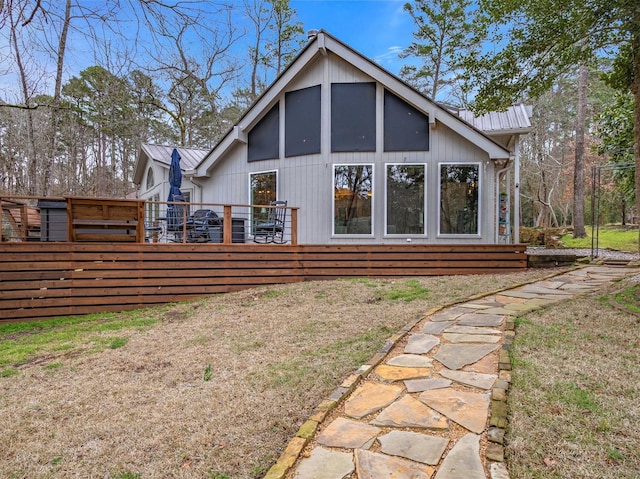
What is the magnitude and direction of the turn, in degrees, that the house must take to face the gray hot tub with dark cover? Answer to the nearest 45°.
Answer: approximately 90° to its right

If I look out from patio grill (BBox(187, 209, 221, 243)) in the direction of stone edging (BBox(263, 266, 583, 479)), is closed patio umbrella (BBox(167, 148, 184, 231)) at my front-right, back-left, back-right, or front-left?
back-right

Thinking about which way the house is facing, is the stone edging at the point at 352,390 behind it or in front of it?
in front

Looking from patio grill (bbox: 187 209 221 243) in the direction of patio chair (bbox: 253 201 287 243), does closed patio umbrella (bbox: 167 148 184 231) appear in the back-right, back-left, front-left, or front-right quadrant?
back-left

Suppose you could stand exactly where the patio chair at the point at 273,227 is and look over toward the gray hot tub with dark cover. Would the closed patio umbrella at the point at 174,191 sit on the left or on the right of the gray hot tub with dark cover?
right

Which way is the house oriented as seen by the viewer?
toward the camera

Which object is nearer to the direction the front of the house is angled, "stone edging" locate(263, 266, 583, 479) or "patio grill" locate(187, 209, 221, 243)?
the stone edging

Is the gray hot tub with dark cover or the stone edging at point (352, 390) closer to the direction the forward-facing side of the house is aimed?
the stone edging

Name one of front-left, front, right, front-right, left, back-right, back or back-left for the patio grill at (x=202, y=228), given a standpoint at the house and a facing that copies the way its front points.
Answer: right

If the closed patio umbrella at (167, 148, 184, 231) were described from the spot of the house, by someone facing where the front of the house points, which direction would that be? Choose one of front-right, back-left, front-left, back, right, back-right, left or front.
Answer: right
